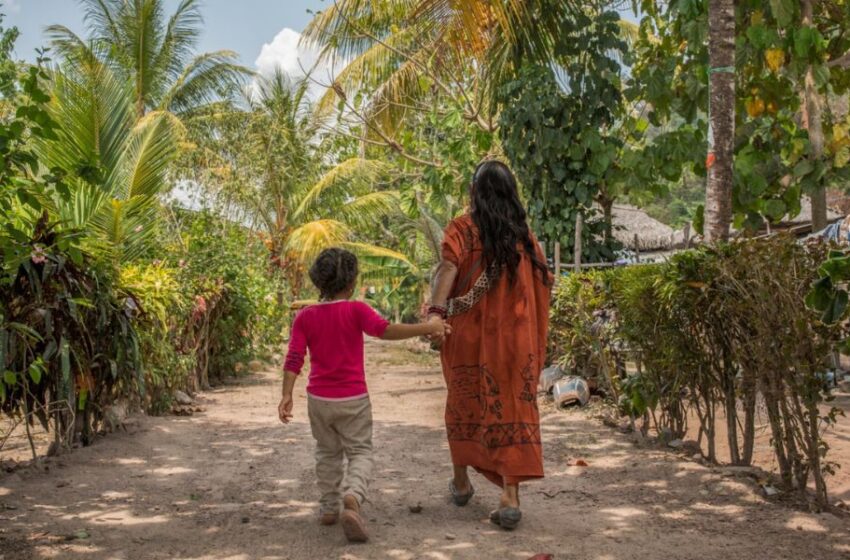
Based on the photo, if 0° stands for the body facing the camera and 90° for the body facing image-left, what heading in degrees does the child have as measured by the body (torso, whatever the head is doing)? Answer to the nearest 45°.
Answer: approximately 180°

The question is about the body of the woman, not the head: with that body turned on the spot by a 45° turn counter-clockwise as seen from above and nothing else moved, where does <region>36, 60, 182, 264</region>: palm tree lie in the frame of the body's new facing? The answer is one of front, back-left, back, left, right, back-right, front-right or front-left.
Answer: front

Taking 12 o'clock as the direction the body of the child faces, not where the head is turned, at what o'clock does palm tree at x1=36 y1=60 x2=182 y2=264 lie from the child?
The palm tree is roughly at 11 o'clock from the child.

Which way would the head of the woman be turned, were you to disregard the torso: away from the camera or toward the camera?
away from the camera

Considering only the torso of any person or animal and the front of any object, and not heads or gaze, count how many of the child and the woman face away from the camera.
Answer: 2

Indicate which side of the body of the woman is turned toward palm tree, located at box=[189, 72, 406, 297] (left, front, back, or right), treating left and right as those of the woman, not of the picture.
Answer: front

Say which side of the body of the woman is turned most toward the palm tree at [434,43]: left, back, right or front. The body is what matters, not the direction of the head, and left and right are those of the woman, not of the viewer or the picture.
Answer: front

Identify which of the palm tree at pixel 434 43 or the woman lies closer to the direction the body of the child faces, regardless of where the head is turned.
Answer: the palm tree

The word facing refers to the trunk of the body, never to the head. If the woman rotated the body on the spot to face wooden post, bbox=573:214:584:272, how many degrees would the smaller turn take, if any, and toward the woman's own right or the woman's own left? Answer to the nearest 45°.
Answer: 0° — they already face it

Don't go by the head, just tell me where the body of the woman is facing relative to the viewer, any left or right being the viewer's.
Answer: facing away from the viewer

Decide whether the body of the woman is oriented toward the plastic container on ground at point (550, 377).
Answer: yes

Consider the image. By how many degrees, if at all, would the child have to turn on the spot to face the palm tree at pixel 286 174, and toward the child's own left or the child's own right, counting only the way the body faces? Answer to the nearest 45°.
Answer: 0° — they already face it

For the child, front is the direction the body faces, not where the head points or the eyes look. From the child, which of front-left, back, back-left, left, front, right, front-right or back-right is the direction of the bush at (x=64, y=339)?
front-left
